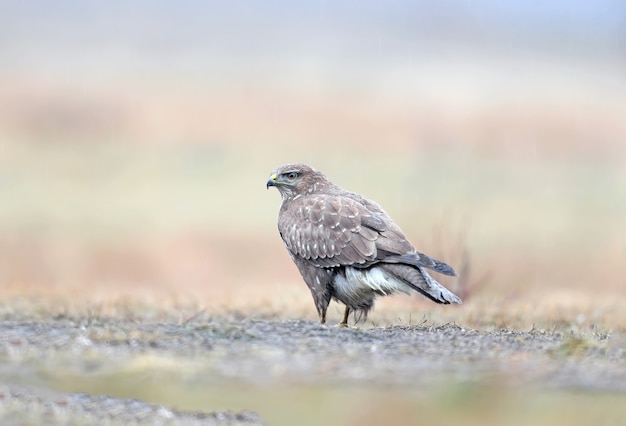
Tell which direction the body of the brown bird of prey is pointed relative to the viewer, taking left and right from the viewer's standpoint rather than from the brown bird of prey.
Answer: facing to the left of the viewer
